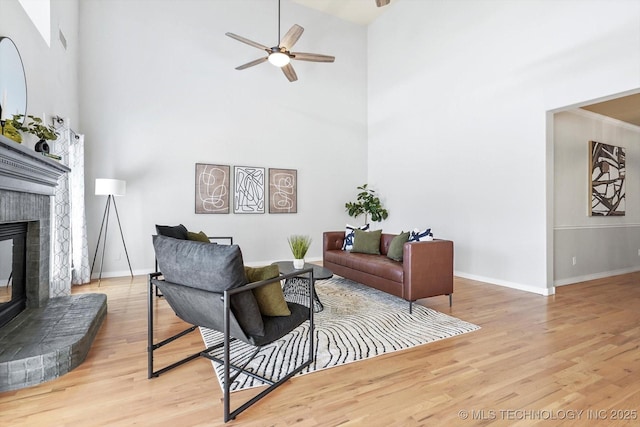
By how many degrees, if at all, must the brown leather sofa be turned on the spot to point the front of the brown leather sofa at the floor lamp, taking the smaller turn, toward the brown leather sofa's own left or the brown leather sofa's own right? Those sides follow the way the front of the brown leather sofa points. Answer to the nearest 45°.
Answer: approximately 45° to the brown leather sofa's own right

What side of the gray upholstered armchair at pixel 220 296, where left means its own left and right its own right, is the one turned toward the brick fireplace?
left

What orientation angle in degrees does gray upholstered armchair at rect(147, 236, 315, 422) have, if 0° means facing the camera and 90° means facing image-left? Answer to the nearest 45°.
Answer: approximately 225°

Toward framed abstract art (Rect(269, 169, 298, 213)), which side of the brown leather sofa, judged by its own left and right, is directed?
right

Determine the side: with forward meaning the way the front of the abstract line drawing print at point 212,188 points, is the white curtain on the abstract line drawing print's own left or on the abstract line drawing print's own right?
on the abstract line drawing print's own right

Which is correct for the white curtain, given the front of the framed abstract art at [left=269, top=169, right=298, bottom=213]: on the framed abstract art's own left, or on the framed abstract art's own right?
on the framed abstract art's own right
